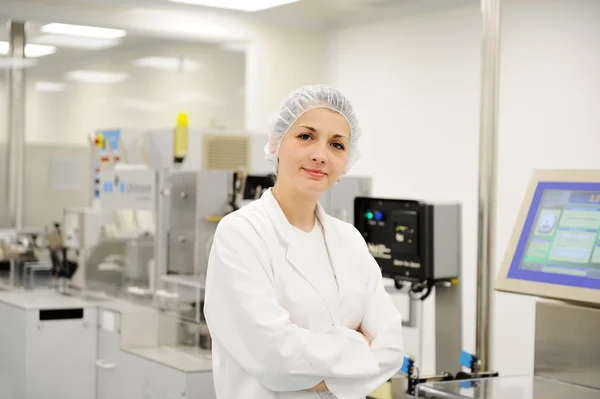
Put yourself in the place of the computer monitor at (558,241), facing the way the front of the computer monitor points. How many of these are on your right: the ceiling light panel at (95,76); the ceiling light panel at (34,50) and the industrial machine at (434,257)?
3

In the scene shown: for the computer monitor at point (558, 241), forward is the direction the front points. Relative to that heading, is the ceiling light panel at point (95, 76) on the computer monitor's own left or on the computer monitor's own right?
on the computer monitor's own right

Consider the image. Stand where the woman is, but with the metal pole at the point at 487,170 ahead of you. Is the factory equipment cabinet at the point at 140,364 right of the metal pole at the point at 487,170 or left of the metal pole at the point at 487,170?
left

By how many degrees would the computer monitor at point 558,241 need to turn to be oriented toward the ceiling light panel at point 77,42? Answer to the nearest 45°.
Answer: approximately 90° to its right

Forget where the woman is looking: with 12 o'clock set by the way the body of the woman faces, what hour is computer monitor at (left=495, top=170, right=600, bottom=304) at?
The computer monitor is roughly at 9 o'clock from the woman.

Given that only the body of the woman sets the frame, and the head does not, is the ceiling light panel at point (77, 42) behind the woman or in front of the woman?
behind

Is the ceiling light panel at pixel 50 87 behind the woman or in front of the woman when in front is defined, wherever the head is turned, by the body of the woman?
behind

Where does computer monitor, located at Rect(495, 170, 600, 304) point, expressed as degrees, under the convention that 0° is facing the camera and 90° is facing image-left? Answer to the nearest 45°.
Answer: approximately 45°

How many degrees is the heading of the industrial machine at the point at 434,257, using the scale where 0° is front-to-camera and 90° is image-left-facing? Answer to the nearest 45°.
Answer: approximately 45°
